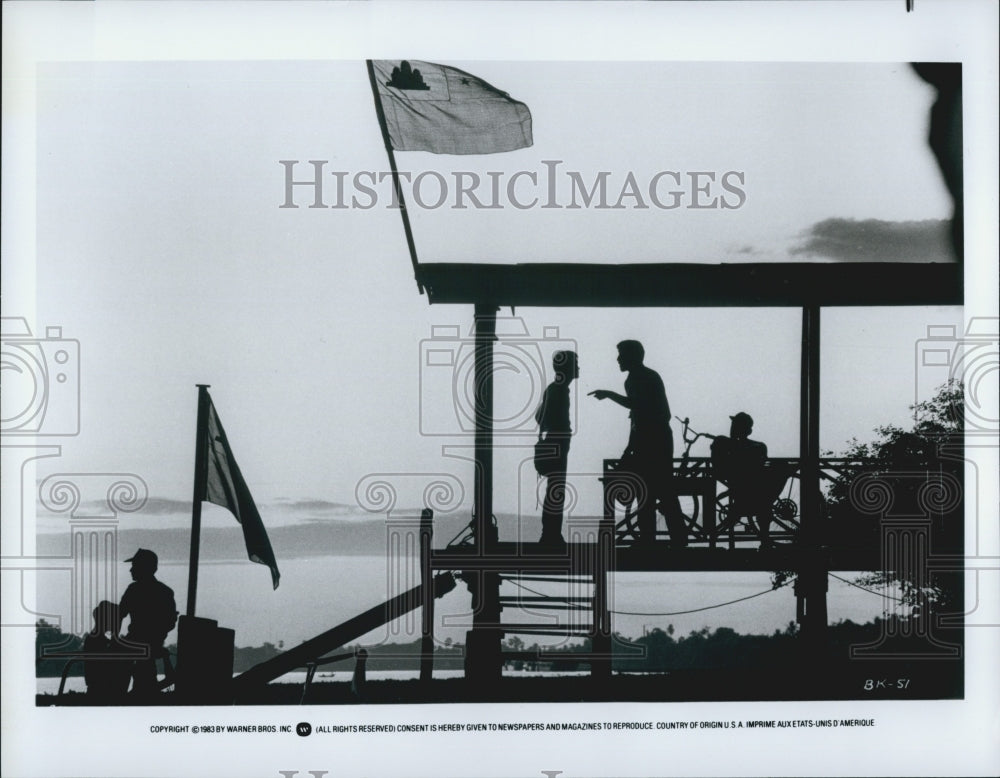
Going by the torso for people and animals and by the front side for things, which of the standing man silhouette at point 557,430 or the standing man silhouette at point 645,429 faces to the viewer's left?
the standing man silhouette at point 645,429

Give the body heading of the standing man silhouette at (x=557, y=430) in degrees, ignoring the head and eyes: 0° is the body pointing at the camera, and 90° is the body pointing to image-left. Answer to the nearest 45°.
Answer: approximately 270°

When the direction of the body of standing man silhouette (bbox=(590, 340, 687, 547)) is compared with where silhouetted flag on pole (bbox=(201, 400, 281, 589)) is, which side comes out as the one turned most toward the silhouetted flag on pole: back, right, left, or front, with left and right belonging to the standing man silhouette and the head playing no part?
front

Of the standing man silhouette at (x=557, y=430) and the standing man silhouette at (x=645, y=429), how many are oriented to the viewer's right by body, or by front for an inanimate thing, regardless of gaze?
1

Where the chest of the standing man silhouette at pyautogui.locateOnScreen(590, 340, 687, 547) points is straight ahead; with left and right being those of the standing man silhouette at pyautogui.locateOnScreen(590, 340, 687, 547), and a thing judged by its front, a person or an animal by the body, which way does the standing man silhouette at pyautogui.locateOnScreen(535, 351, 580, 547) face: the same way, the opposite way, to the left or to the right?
the opposite way

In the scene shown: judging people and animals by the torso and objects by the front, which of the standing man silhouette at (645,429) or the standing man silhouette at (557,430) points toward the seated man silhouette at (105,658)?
the standing man silhouette at (645,429)

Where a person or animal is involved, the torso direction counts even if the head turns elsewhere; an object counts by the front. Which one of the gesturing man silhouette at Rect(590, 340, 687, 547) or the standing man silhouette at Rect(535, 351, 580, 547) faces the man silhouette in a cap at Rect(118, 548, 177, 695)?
the gesturing man silhouette at Rect(590, 340, 687, 547)

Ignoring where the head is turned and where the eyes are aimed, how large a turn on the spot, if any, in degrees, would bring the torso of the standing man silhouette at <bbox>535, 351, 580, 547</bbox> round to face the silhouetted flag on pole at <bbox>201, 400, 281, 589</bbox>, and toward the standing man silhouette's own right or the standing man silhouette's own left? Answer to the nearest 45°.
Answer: approximately 180°

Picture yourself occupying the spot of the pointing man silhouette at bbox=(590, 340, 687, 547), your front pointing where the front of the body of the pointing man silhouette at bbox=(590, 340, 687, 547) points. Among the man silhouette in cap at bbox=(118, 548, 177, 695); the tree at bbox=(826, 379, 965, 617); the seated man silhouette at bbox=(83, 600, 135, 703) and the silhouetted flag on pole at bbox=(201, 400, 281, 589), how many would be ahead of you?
3

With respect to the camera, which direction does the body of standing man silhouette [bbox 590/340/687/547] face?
to the viewer's left

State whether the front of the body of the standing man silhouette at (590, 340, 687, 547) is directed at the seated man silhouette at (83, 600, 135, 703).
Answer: yes

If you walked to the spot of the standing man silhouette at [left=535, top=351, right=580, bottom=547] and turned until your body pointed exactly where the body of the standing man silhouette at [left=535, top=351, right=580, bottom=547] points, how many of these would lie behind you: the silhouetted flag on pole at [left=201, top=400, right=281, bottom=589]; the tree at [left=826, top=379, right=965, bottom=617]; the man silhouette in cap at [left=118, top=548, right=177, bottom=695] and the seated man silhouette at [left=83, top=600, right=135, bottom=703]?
3
